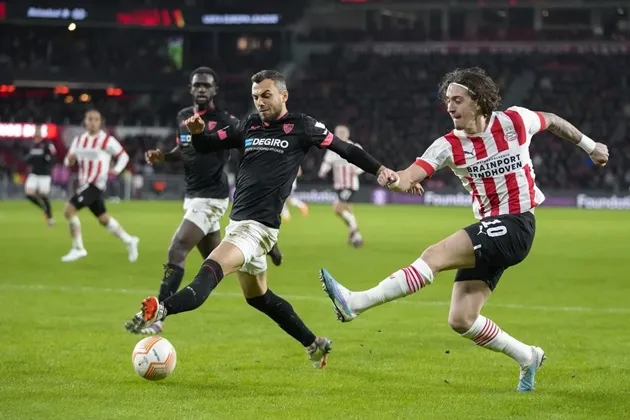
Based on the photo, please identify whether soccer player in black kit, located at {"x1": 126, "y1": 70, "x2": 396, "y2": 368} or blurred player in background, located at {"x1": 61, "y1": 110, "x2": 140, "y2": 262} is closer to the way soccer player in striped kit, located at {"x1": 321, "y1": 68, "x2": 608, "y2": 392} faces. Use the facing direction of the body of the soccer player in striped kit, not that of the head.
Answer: the soccer player in black kit

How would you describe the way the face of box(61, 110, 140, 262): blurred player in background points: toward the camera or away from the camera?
toward the camera

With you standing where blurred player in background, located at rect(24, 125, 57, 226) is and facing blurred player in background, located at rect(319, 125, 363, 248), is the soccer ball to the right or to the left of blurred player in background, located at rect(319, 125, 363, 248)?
right

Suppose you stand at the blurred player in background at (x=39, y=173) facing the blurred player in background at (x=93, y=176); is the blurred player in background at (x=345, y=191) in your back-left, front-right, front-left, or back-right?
front-left

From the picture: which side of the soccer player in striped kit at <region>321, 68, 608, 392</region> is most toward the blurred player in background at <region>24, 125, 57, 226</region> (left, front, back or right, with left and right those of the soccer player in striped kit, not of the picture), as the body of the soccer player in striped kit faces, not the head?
right

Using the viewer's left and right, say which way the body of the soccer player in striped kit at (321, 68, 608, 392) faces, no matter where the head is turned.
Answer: facing the viewer and to the left of the viewer

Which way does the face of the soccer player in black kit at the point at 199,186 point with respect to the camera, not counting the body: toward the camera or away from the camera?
toward the camera

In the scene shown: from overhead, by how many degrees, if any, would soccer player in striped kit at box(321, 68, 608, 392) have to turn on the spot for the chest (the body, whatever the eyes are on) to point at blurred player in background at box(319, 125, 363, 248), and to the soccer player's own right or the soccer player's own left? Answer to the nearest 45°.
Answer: approximately 135° to the soccer player's own right

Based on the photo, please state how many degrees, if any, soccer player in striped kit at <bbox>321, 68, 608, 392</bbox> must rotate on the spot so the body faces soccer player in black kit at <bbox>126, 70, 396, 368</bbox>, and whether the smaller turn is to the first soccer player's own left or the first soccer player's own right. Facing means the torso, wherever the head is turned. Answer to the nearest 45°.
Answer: approximately 45° to the first soccer player's own right
